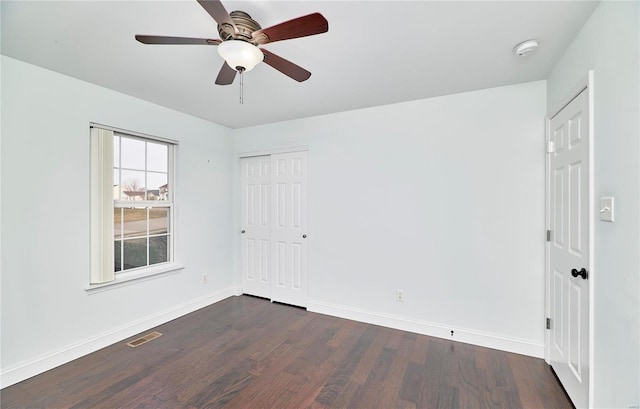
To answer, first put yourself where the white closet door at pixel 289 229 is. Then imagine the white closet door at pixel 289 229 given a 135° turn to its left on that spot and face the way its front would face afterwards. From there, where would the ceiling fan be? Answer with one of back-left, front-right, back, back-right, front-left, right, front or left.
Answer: right

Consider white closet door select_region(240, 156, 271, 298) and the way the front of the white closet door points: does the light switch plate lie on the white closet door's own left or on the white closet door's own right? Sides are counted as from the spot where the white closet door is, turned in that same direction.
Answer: on the white closet door's own left

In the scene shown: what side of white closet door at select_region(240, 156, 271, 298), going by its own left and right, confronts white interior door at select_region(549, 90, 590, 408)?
left

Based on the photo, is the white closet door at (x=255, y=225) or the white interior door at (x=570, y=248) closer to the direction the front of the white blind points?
the white interior door

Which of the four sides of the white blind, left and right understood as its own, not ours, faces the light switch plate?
front

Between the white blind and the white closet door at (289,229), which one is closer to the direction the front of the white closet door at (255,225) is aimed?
the white blind

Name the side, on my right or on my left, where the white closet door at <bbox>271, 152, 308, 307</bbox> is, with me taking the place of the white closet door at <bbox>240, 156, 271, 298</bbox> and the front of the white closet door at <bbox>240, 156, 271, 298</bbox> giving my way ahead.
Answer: on my left

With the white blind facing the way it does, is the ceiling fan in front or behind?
in front

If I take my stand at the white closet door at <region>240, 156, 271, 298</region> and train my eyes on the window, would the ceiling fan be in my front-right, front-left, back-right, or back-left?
front-left

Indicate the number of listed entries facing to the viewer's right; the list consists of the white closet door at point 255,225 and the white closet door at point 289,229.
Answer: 0

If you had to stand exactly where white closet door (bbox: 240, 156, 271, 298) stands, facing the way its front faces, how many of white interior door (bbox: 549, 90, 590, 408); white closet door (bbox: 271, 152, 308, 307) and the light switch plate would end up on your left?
3

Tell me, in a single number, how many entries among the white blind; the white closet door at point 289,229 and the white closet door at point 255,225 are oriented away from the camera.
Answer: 0

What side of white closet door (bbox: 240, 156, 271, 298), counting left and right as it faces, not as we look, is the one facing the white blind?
front

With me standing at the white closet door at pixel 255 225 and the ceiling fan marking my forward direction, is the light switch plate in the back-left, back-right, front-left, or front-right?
front-left

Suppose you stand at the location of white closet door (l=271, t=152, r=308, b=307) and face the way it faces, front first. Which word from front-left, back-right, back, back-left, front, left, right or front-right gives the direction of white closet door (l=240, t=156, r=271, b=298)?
right

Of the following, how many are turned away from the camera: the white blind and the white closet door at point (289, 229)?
0

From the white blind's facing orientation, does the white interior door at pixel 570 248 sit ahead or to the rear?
ahead

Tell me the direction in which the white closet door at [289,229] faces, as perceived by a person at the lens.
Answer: facing the viewer and to the left of the viewer

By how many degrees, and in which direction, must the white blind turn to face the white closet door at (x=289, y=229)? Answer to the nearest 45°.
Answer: approximately 45° to its left
